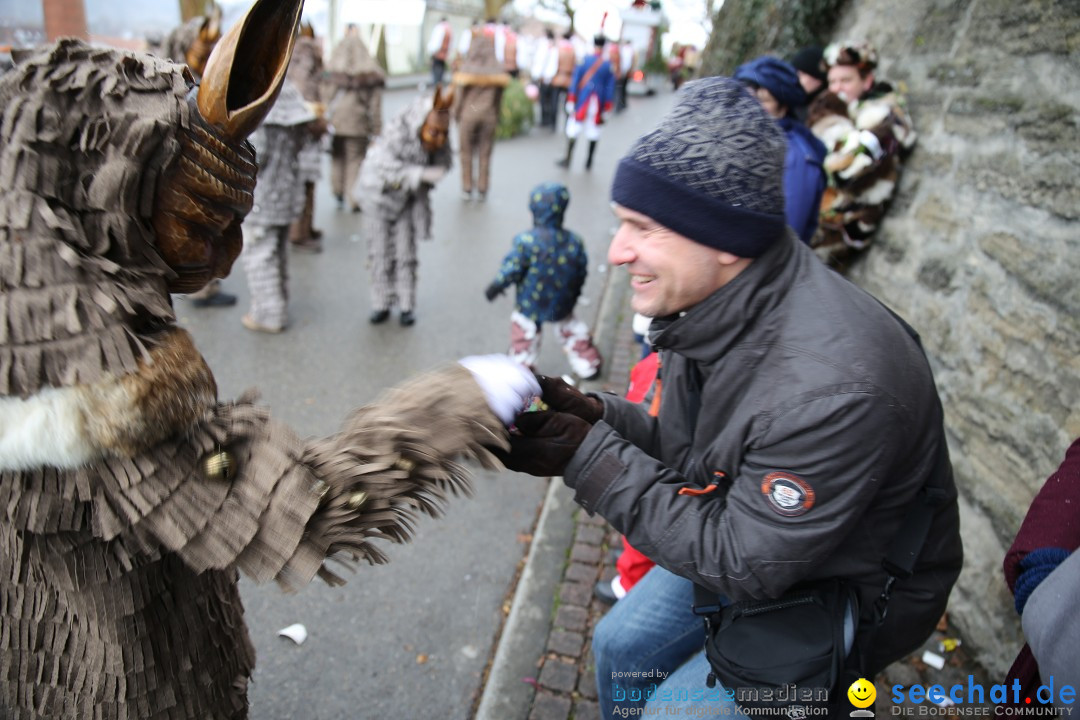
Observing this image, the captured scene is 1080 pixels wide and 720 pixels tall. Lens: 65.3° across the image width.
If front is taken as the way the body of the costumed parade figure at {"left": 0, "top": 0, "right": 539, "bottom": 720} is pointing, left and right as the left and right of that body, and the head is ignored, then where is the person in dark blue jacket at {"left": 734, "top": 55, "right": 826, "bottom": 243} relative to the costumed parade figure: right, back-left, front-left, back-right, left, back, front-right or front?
front-left

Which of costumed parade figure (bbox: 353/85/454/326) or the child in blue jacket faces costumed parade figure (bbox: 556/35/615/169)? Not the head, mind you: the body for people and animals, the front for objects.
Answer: the child in blue jacket

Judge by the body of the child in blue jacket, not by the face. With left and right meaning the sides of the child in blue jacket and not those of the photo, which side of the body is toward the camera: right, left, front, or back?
back

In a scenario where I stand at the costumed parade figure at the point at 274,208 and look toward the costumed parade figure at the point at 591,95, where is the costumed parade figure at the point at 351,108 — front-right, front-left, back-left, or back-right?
front-left

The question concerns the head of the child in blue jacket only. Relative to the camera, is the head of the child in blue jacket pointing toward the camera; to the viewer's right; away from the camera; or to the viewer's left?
away from the camera

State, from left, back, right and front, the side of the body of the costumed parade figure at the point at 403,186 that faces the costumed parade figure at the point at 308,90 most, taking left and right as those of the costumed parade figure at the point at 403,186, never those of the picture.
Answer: back

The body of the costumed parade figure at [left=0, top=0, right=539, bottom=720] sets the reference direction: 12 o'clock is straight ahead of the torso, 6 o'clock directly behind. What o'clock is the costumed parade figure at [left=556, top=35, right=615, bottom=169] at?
the costumed parade figure at [left=556, top=35, right=615, bottom=169] is roughly at 10 o'clock from the costumed parade figure at [left=0, top=0, right=539, bottom=720].

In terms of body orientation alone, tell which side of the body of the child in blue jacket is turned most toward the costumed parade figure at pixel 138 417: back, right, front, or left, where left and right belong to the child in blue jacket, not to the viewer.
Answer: back

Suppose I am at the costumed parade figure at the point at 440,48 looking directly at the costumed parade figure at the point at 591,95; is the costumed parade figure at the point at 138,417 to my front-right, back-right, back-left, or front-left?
front-right

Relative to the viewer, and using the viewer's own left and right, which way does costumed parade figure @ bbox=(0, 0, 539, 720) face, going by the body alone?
facing to the right of the viewer

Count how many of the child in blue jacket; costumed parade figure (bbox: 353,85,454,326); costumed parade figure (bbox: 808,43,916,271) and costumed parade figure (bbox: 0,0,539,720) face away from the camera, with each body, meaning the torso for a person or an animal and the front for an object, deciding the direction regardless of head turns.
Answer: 1

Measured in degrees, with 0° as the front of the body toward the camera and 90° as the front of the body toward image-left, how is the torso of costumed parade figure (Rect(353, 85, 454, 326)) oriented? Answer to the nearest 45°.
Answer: approximately 315°
